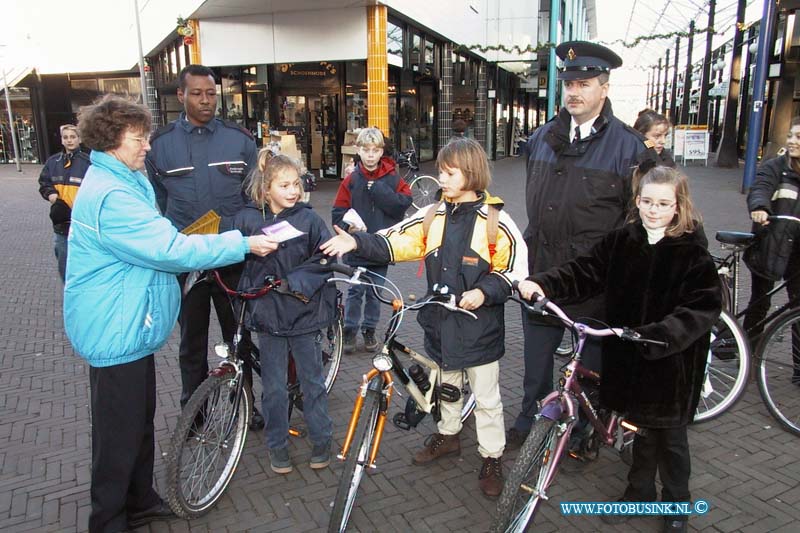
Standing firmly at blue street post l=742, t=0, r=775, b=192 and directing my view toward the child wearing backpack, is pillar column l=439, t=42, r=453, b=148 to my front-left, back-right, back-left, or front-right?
back-right

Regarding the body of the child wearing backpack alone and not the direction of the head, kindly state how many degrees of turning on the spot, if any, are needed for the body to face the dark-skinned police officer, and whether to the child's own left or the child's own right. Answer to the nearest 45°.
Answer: approximately 45° to the child's own right

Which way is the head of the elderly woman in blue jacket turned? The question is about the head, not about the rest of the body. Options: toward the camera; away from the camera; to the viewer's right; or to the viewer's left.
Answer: to the viewer's right

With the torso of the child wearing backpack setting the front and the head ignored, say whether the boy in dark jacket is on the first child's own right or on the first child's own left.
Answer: on the first child's own right

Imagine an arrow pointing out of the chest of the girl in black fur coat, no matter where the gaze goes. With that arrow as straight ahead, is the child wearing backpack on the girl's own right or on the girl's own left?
on the girl's own right

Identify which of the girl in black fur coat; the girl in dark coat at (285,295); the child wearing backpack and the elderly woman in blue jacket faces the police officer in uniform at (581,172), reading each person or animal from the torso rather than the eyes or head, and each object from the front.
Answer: the elderly woman in blue jacket

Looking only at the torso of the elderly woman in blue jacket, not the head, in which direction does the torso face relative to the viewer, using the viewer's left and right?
facing to the right of the viewer

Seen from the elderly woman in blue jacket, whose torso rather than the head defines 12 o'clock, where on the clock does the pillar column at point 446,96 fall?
The pillar column is roughly at 10 o'clock from the elderly woman in blue jacket.

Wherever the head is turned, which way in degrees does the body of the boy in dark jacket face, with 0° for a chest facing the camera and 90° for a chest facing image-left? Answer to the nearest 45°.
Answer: approximately 0°

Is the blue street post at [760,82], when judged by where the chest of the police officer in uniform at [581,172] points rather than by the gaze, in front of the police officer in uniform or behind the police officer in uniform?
behind

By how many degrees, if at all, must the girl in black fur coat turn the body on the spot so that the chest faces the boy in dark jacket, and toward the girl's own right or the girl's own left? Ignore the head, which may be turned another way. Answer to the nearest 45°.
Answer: approximately 90° to the girl's own right
